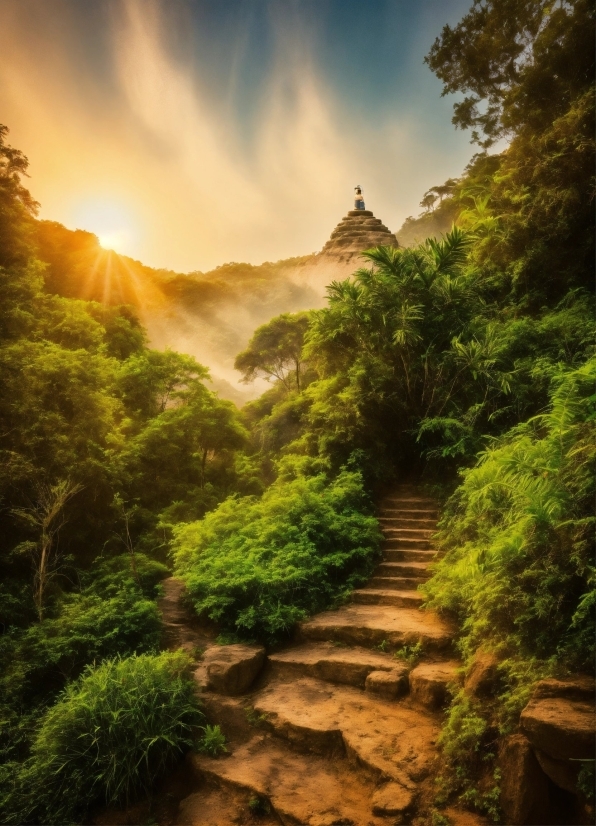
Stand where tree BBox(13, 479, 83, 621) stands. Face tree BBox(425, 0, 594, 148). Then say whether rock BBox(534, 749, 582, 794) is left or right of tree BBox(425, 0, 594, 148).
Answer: right

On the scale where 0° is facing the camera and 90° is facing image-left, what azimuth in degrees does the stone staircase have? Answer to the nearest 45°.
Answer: approximately 0°

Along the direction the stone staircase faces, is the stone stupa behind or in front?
behind

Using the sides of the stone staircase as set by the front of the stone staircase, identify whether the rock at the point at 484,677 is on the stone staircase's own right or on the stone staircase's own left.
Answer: on the stone staircase's own left

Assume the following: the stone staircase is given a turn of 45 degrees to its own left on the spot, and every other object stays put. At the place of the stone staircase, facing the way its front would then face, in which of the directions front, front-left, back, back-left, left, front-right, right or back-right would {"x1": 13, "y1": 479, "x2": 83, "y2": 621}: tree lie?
back
